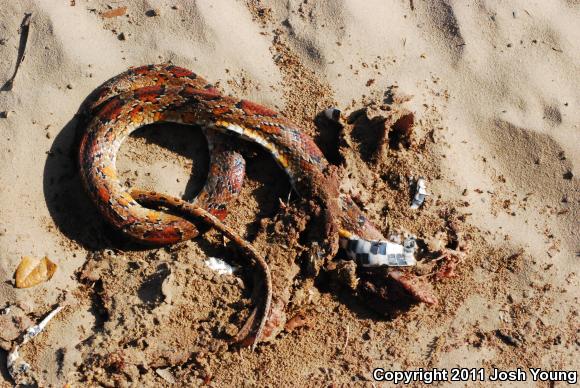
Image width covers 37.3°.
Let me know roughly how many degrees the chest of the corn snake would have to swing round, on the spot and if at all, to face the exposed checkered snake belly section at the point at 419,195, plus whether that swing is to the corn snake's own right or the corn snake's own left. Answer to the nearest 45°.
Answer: approximately 45° to the corn snake's own left

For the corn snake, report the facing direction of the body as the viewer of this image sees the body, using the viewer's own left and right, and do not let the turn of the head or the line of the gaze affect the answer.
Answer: facing the viewer and to the right of the viewer

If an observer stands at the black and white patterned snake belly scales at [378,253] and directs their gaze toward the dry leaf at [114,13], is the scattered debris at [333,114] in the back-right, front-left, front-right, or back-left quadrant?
front-right

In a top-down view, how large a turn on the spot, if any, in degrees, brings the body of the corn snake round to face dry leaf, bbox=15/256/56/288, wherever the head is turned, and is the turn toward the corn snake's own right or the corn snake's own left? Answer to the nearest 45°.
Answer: approximately 90° to the corn snake's own right
